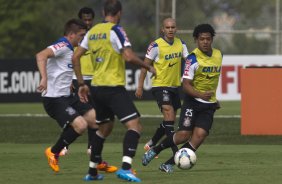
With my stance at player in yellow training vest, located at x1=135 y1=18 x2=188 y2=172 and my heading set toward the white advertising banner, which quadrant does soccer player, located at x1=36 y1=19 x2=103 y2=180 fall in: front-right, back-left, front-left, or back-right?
back-left

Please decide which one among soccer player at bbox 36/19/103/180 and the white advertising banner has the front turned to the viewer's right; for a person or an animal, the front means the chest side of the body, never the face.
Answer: the soccer player

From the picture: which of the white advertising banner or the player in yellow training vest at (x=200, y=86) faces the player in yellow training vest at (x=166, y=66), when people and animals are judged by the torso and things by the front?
the white advertising banner

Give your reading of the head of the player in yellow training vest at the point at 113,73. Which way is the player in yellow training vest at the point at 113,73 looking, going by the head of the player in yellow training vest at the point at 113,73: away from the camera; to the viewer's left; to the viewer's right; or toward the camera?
away from the camera

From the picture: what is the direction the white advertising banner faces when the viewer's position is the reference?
facing the viewer

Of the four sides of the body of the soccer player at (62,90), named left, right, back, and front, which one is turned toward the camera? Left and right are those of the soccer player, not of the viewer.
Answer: right

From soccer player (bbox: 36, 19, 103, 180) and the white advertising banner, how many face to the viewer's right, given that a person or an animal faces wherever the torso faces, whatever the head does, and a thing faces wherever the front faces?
1

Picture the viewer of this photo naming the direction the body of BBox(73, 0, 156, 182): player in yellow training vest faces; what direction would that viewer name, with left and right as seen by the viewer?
facing away from the viewer and to the right of the viewer

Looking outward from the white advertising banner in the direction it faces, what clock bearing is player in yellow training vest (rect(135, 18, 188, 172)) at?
The player in yellow training vest is roughly at 12 o'clock from the white advertising banner.

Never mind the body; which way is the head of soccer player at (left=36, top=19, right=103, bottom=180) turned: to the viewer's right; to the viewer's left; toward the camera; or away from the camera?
to the viewer's right

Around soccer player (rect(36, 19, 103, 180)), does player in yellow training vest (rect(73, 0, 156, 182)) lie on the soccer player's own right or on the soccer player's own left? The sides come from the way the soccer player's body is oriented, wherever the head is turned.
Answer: on the soccer player's own right

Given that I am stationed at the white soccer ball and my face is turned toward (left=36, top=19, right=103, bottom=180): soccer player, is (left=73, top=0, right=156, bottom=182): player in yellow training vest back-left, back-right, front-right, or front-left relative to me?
front-left

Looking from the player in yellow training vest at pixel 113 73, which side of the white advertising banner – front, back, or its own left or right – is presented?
front
